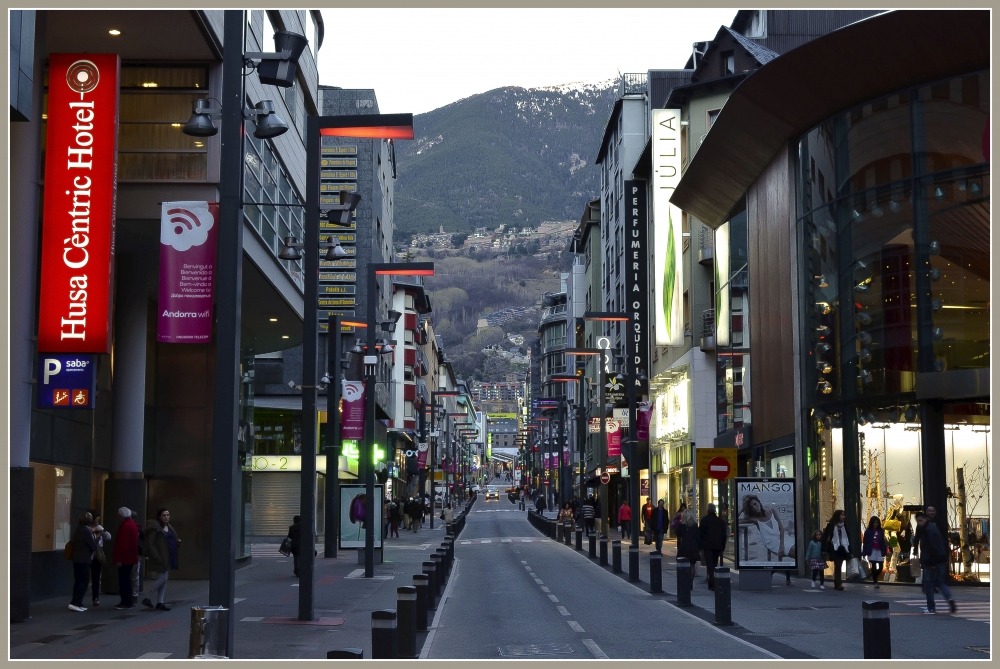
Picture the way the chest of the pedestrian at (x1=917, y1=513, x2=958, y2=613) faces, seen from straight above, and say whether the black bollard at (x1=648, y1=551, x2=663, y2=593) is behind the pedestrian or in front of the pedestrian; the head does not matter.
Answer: in front

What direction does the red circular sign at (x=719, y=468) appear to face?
toward the camera

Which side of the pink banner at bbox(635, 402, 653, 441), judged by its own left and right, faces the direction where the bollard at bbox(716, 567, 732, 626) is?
front

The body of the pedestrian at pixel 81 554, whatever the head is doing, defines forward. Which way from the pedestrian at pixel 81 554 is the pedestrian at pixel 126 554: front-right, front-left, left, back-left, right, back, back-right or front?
front-left

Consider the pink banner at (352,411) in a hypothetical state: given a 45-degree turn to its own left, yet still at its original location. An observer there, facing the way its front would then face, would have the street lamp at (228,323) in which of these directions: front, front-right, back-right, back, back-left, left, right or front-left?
front-right

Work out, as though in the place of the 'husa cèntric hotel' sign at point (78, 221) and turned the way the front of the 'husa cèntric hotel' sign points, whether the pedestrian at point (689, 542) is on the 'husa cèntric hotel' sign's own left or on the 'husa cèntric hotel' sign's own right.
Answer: on the 'husa cèntric hotel' sign's own left

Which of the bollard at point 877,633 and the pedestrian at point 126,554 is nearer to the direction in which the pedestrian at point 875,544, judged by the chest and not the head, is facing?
the bollard

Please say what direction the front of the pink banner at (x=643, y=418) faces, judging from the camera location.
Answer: facing the viewer

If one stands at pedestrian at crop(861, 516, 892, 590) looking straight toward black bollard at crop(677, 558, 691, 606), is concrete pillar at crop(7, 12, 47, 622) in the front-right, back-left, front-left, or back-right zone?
front-right

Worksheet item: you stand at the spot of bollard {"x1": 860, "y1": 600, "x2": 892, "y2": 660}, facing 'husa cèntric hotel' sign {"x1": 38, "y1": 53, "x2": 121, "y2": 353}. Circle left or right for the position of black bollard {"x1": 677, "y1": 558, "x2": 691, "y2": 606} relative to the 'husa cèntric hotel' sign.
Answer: right

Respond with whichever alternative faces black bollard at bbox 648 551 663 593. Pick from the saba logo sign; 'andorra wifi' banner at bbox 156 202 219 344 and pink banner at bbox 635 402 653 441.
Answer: the pink banner

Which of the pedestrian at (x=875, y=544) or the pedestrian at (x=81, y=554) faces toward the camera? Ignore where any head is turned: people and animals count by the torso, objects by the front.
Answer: the pedestrian at (x=875, y=544)

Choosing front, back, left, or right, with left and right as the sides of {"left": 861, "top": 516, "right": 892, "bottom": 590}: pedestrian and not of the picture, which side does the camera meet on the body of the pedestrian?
front
